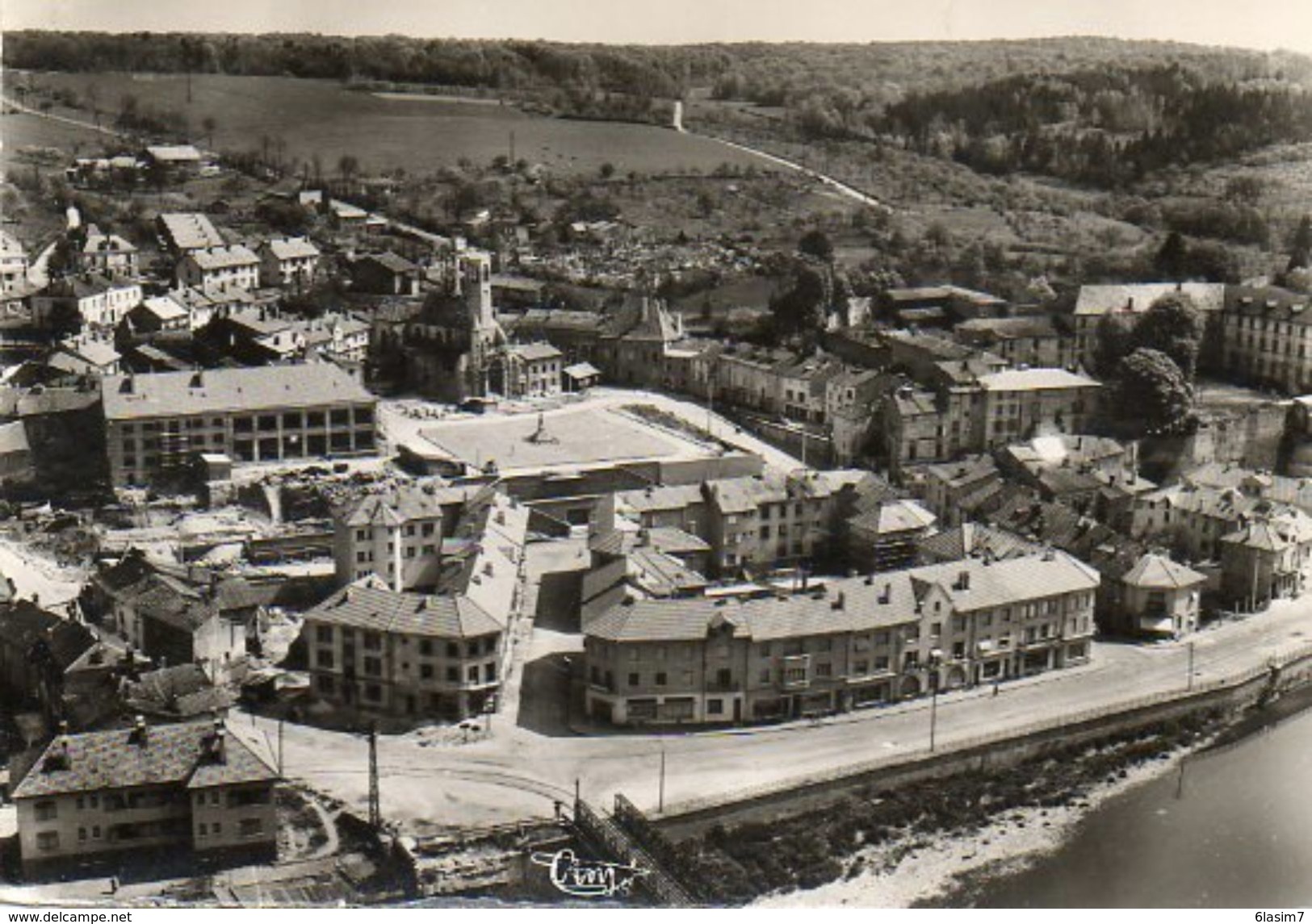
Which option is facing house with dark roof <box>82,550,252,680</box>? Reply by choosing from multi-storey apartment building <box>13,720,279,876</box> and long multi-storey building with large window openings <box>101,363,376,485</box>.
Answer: long multi-storey building with large window openings <box>101,363,376,485</box>

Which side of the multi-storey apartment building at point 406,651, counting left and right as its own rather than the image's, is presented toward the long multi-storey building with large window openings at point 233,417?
back

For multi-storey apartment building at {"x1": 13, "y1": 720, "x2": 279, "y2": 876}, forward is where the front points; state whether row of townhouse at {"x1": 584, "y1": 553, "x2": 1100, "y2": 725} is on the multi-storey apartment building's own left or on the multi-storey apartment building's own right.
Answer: on the multi-storey apartment building's own left

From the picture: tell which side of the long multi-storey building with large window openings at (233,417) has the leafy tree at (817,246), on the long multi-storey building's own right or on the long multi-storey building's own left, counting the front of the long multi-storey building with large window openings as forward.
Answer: on the long multi-storey building's own left

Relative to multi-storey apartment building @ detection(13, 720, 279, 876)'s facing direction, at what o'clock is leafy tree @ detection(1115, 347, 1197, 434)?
The leafy tree is roughly at 8 o'clock from the multi-storey apartment building.

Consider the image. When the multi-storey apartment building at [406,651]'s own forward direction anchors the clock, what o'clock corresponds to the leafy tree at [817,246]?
The leafy tree is roughly at 7 o'clock from the multi-storey apartment building.

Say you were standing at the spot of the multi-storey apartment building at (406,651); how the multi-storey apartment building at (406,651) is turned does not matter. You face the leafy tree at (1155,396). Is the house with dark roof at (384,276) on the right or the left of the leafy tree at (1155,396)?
left

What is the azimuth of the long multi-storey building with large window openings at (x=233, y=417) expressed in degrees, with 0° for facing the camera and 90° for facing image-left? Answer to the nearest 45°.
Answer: approximately 0°

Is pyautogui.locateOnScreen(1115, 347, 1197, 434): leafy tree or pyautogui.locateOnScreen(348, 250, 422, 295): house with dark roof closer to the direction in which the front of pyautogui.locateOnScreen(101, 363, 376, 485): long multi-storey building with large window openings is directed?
the leafy tree
